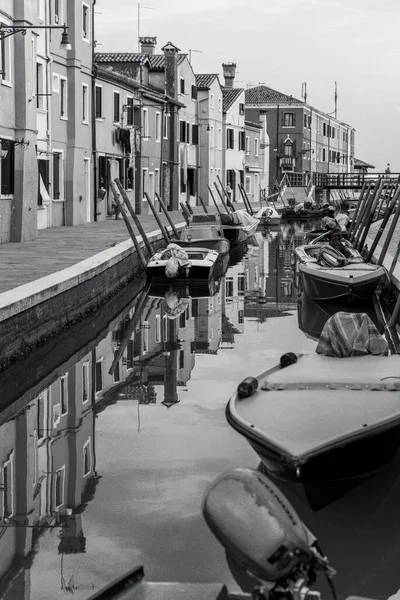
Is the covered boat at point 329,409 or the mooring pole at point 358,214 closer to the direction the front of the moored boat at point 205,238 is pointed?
the mooring pole

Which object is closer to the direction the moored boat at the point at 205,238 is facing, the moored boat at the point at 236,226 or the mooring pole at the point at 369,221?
the moored boat

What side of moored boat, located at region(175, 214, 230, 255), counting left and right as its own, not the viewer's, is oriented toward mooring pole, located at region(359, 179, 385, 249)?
right

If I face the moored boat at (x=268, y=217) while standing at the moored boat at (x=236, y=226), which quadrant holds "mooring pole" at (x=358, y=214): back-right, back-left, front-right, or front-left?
front-right

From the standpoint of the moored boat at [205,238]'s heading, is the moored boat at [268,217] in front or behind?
in front

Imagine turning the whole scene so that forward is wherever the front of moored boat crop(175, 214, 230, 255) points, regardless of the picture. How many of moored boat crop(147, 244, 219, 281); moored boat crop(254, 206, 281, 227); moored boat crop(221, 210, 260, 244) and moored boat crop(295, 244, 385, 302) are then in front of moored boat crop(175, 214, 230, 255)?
2

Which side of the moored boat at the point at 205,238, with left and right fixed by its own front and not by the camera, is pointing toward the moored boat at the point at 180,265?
back

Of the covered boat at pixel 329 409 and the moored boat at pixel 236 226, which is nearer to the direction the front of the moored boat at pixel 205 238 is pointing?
the moored boat

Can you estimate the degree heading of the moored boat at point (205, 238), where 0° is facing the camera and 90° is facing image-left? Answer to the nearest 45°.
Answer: approximately 180°

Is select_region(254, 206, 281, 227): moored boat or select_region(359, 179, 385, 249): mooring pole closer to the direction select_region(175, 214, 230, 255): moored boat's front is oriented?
the moored boat

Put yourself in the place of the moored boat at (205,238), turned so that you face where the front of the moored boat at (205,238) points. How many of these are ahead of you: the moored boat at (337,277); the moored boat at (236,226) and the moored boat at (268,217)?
2
